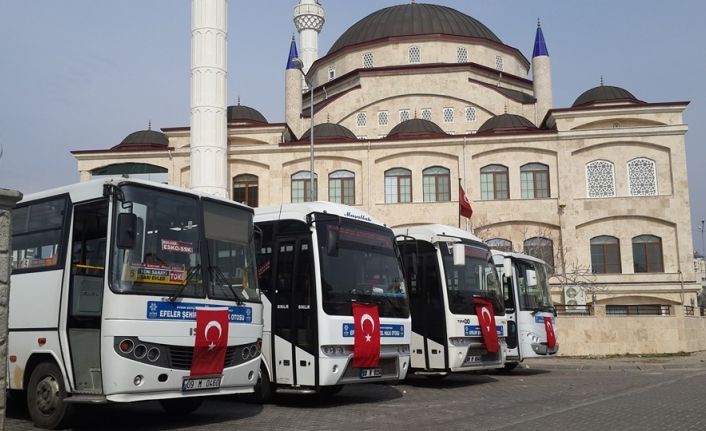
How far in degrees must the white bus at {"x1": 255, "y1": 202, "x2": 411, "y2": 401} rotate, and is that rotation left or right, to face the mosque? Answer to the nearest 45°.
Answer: approximately 135° to its left

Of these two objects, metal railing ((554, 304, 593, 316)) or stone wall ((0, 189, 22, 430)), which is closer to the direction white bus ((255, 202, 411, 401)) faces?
the stone wall

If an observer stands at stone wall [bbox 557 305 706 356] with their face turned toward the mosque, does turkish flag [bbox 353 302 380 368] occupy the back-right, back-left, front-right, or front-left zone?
back-left

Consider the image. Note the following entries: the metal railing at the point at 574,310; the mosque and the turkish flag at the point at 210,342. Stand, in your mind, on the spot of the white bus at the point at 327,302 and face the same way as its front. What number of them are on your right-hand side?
1

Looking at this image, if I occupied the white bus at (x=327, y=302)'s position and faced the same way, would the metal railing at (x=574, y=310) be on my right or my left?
on my left

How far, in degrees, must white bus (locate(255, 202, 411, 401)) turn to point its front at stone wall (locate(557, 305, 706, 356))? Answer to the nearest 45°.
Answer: approximately 90° to its left

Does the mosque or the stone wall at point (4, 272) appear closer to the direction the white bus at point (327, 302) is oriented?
the stone wall

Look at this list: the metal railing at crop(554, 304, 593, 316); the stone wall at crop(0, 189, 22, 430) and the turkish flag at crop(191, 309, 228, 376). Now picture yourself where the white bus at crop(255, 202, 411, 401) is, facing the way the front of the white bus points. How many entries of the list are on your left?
1

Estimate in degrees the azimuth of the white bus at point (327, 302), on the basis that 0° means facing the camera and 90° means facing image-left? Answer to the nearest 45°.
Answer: approximately 315°

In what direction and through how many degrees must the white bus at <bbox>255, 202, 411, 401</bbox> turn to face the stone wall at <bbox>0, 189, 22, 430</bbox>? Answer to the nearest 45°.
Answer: approximately 90° to its right

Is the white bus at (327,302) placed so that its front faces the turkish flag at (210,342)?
no
